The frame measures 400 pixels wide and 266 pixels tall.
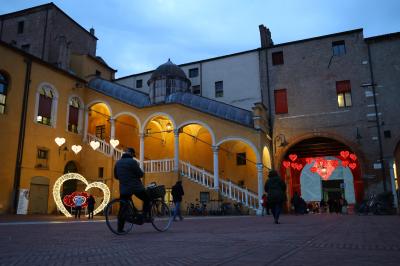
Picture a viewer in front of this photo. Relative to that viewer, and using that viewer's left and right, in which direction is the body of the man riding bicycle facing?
facing away from the viewer and to the right of the viewer

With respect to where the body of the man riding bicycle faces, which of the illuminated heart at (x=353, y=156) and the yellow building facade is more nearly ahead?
the illuminated heart

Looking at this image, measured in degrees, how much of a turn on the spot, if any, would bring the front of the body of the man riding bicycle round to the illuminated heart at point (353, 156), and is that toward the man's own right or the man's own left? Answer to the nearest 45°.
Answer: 0° — they already face it

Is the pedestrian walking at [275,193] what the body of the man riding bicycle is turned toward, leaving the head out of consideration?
yes

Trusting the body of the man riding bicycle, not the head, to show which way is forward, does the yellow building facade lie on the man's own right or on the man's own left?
on the man's own left

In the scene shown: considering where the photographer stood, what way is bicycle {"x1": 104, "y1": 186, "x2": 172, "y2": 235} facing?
facing to the right of the viewer
